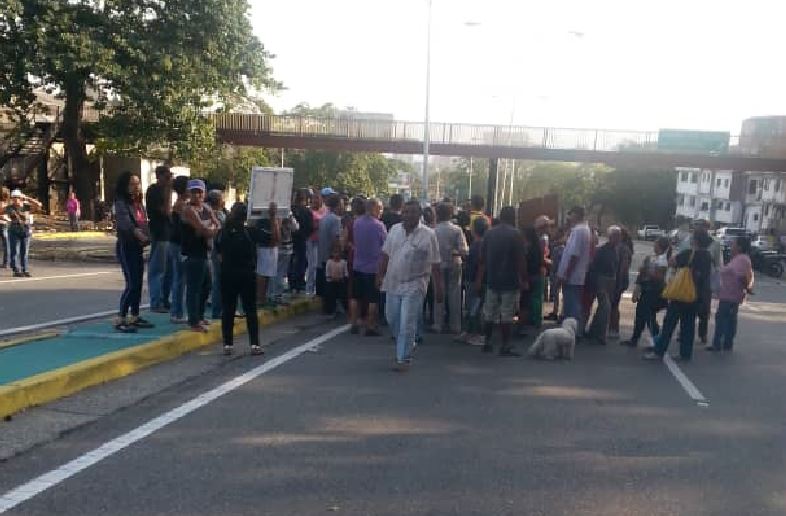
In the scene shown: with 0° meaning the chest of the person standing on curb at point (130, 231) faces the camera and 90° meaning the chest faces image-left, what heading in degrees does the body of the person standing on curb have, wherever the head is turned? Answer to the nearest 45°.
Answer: approximately 315°

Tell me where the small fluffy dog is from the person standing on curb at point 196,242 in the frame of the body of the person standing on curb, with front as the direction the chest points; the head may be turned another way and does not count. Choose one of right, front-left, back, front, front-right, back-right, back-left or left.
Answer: front-left

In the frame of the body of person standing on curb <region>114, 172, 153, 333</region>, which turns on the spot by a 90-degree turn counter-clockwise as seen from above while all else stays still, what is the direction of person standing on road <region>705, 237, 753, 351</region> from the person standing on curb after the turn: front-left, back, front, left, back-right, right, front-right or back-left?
front-right

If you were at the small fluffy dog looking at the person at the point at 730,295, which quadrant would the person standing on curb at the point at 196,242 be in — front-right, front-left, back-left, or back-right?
back-left

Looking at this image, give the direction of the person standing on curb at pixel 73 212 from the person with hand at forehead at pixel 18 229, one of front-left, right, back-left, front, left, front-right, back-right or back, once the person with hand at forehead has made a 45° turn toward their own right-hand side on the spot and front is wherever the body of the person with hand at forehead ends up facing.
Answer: back-right

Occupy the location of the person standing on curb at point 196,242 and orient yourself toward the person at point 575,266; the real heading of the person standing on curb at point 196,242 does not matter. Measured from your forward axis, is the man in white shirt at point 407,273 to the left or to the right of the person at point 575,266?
right

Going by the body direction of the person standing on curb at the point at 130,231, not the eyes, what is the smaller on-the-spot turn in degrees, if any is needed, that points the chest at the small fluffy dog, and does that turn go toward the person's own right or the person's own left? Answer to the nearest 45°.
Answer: approximately 45° to the person's own left

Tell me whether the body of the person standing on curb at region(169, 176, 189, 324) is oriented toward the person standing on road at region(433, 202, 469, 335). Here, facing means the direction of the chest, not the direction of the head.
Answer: yes

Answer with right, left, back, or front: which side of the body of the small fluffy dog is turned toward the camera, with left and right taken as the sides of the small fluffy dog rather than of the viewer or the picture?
right

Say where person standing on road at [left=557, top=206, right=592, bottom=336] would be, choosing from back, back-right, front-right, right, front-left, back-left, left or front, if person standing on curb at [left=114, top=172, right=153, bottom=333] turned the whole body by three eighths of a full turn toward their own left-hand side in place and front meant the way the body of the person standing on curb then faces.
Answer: right
